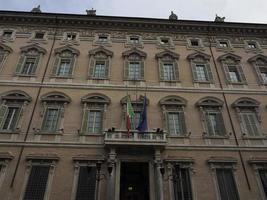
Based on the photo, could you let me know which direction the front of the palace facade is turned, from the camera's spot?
facing the viewer
